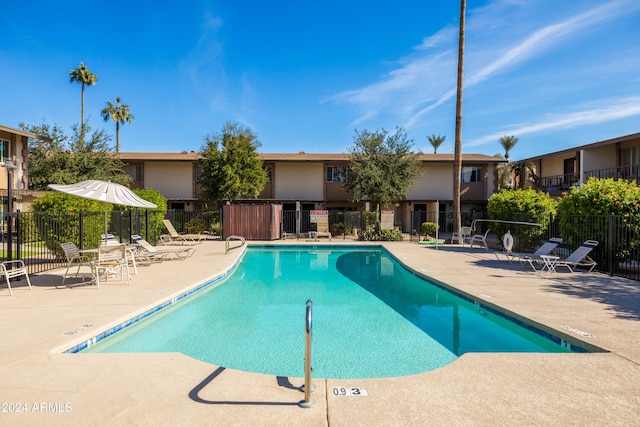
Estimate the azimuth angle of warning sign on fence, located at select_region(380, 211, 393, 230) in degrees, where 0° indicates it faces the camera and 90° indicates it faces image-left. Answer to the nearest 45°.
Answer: approximately 0°

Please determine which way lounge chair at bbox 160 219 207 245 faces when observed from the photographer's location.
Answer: facing to the right of the viewer

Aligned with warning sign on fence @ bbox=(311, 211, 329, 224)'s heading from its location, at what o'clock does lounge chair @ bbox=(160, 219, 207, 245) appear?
The lounge chair is roughly at 2 o'clock from the warning sign on fence.

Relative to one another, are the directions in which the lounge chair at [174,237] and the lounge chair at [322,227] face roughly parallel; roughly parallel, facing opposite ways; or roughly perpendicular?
roughly perpendicular

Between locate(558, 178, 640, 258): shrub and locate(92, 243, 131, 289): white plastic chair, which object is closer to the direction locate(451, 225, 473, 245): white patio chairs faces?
the white plastic chair

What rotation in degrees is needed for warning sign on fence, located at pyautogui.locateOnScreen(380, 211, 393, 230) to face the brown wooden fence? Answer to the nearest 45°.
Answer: approximately 90° to its right

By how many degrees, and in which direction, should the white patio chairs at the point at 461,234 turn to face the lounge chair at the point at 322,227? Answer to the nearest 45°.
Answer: approximately 45° to its right

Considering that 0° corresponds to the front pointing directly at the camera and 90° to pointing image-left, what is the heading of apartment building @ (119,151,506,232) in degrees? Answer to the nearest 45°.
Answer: approximately 0°
